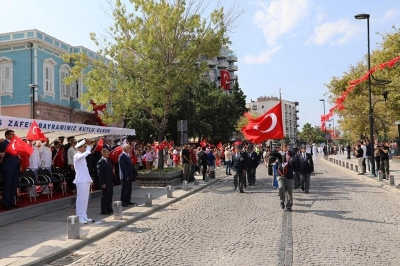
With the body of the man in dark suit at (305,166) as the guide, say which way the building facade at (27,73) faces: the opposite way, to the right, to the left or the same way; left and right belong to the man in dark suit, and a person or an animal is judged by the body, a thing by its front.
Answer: to the left

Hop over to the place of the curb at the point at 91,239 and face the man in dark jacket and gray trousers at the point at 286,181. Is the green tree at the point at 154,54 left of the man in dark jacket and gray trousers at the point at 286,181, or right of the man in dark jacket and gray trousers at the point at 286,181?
left

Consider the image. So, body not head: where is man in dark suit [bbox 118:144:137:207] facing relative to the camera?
to the viewer's right

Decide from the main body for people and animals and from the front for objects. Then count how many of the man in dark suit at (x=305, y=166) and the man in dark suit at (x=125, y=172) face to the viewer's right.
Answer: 1

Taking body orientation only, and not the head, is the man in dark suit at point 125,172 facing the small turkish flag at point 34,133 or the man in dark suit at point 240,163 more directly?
the man in dark suit

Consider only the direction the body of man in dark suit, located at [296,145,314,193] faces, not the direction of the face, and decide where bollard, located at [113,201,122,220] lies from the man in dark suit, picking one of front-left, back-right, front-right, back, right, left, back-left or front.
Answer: front-right

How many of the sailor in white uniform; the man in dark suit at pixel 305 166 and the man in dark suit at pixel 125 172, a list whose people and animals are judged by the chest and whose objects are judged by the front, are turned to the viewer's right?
2

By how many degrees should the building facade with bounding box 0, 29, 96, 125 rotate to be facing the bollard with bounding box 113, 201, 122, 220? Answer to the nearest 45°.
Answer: approximately 45° to its right

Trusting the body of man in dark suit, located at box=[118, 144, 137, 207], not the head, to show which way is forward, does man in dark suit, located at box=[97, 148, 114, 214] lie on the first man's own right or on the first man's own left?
on the first man's own right

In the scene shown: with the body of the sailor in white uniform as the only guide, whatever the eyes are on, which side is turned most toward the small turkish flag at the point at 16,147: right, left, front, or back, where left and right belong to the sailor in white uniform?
back

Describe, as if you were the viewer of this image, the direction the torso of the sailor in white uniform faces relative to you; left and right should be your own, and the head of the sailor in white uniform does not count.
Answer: facing to the right of the viewer

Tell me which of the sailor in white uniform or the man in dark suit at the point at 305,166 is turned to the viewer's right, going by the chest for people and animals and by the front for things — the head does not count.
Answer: the sailor in white uniform
